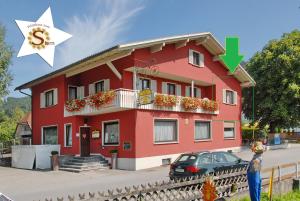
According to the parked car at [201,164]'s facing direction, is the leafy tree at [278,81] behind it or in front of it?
in front

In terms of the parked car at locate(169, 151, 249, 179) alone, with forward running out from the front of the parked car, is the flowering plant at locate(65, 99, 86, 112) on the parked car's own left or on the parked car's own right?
on the parked car's own left

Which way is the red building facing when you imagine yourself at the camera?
facing the viewer and to the left of the viewer

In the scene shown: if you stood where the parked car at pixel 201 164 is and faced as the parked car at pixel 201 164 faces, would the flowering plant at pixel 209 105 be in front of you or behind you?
in front

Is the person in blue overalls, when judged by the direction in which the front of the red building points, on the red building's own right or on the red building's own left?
on the red building's own left

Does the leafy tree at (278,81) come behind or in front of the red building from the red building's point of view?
behind

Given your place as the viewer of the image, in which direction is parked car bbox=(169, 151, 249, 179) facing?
facing away from the viewer and to the right of the viewer

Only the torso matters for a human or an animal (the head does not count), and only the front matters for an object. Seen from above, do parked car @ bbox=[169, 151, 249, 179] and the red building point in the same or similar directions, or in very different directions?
very different directions

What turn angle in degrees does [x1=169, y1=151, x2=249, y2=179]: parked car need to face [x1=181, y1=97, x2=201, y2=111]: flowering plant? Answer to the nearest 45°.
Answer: approximately 45° to its left

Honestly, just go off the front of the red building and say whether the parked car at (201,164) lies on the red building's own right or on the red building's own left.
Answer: on the red building's own left
